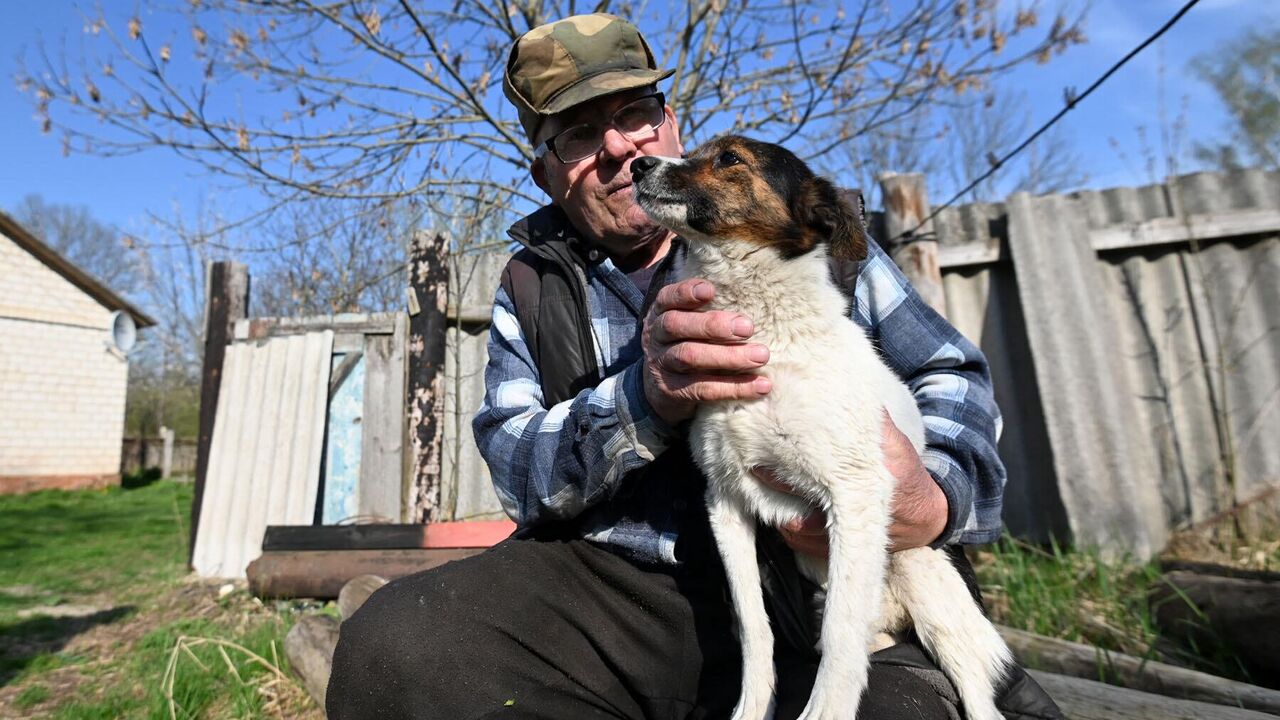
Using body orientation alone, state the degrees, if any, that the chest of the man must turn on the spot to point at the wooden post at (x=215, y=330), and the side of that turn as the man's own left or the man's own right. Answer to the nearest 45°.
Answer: approximately 135° to the man's own right

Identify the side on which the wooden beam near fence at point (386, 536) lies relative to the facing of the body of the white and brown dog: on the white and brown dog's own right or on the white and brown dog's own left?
on the white and brown dog's own right

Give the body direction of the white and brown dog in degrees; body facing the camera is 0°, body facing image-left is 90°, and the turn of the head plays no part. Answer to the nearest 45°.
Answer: approximately 45°

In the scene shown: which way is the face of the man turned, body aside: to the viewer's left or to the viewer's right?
to the viewer's right

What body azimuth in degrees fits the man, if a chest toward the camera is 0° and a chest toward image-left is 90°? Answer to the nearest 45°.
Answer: approximately 0°

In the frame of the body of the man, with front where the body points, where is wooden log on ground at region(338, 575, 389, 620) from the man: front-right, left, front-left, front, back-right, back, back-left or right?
back-right

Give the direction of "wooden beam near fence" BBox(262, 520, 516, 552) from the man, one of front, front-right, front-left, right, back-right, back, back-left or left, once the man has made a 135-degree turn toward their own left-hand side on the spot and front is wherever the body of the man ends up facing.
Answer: left

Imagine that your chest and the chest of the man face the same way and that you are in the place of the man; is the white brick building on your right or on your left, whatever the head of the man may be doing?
on your right
